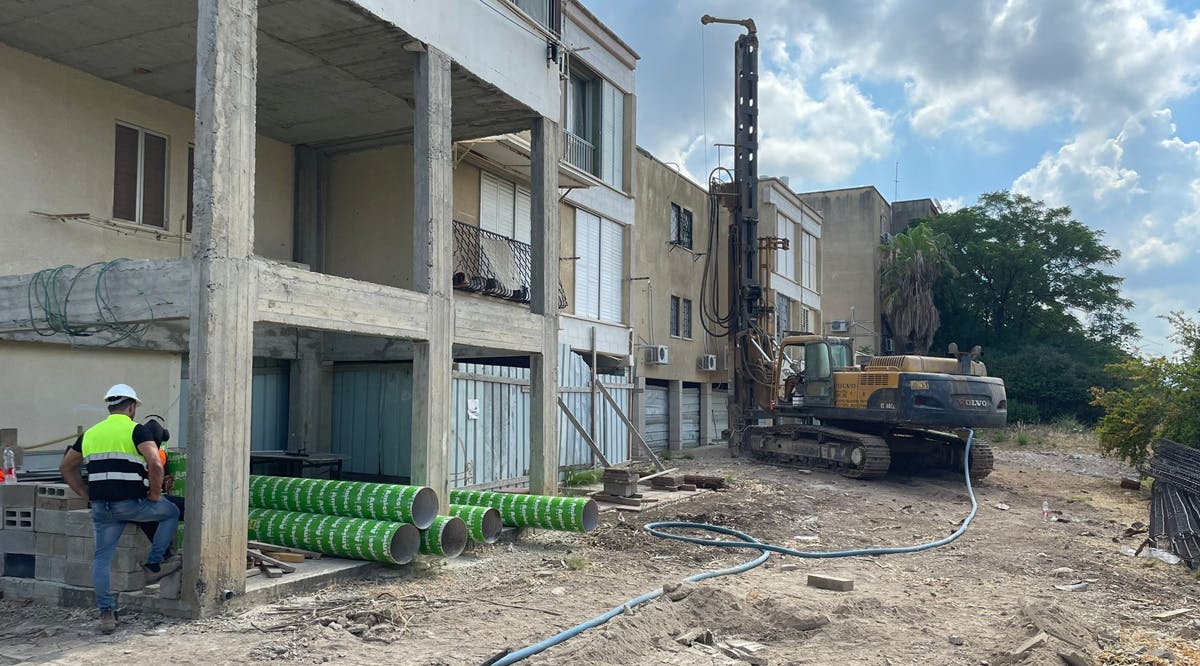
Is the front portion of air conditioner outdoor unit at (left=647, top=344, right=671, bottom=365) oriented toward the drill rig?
yes

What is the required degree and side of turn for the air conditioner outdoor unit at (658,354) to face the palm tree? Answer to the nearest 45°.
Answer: approximately 90° to its left

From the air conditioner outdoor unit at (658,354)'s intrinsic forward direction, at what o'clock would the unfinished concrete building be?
The unfinished concrete building is roughly at 2 o'clock from the air conditioner outdoor unit.

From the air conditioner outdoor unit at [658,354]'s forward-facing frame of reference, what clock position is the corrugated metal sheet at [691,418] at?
The corrugated metal sheet is roughly at 8 o'clock from the air conditioner outdoor unit.

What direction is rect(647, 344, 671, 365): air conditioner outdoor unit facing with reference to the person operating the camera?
facing the viewer and to the right of the viewer

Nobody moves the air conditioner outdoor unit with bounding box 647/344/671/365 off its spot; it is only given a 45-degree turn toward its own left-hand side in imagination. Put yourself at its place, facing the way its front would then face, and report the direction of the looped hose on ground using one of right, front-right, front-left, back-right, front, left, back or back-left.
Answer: right

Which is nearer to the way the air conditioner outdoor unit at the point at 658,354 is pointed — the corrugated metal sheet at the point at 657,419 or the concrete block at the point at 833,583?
the concrete block

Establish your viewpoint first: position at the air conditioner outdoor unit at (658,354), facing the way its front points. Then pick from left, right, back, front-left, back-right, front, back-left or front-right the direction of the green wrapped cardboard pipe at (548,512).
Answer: front-right

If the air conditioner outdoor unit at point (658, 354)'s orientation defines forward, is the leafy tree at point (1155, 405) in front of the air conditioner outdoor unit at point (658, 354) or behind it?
in front

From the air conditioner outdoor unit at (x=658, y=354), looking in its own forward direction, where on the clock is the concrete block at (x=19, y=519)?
The concrete block is roughly at 2 o'clock from the air conditioner outdoor unit.

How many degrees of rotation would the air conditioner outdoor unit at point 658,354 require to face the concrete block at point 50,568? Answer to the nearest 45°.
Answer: approximately 45° to its right

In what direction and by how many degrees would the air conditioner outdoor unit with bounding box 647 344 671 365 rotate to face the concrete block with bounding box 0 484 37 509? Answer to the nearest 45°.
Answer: approximately 45° to its right
